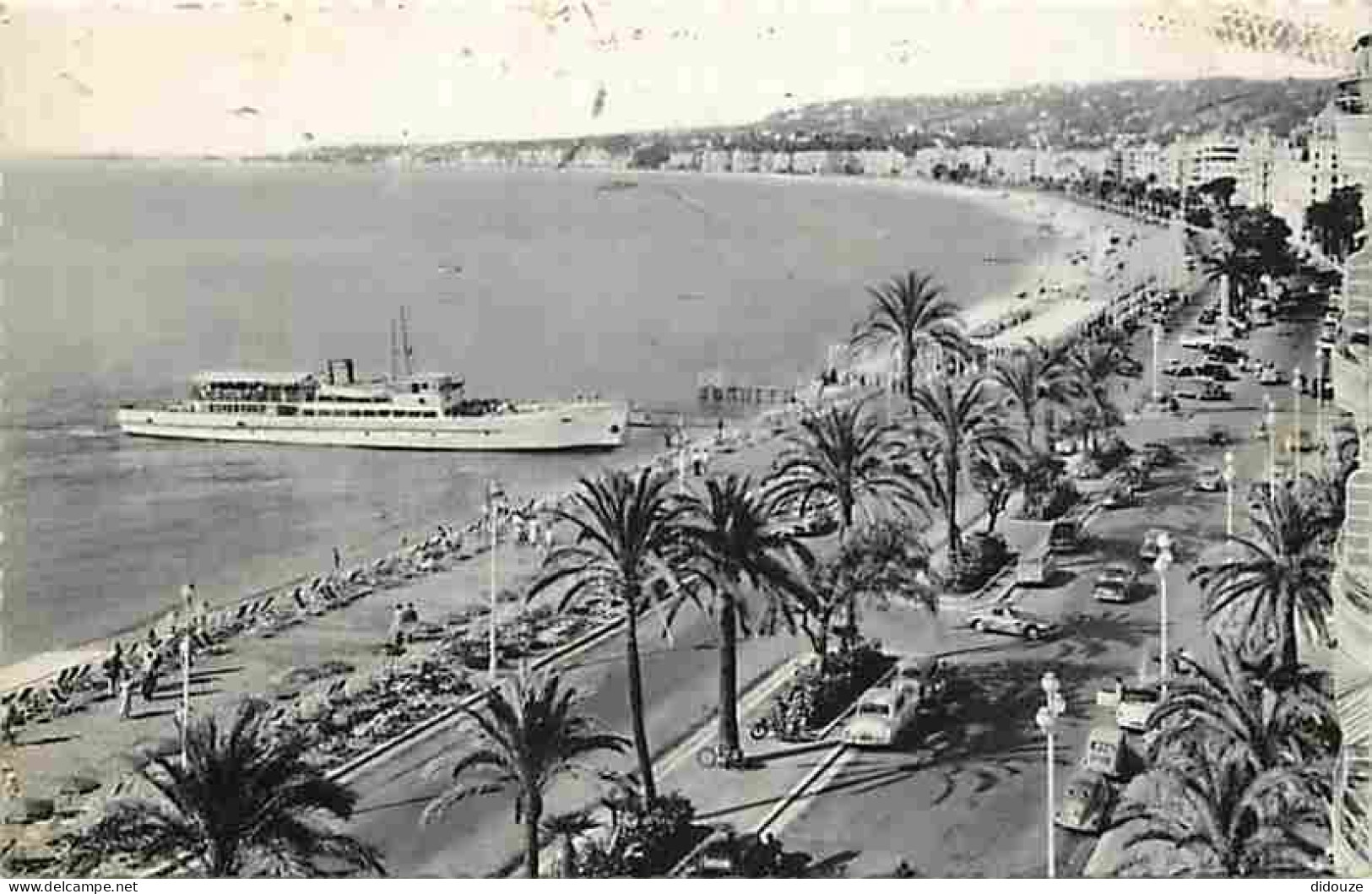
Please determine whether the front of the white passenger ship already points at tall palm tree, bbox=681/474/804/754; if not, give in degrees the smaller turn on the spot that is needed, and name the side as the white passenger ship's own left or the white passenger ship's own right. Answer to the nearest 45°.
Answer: approximately 45° to the white passenger ship's own right

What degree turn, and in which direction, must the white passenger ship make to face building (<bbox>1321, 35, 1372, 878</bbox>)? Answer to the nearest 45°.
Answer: approximately 45° to its right

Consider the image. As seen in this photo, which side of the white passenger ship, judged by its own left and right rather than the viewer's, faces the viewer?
right

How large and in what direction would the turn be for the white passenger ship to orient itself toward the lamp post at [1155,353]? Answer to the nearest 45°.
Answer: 0° — it already faces it

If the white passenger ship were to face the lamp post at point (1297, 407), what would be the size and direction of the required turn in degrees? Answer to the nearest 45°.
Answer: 0° — it already faces it

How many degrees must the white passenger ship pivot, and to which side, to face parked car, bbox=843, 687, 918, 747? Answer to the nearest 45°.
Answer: approximately 45° to its right
